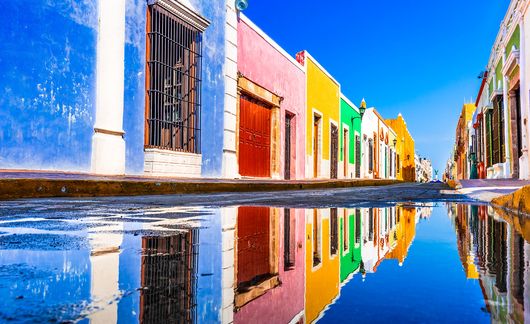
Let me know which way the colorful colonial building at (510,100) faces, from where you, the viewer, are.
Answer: facing to the left of the viewer

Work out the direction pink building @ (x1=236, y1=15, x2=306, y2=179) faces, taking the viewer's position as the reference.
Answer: facing the viewer and to the right of the viewer

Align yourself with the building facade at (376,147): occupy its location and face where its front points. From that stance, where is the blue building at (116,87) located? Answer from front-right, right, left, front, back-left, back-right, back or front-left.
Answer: right

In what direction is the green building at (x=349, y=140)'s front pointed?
to the viewer's right

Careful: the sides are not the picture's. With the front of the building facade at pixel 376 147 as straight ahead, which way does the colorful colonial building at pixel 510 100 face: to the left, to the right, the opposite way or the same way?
the opposite way

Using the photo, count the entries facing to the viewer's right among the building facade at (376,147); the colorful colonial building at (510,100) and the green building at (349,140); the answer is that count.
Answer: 2

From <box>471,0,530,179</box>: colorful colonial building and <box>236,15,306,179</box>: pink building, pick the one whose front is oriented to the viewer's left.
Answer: the colorful colonial building

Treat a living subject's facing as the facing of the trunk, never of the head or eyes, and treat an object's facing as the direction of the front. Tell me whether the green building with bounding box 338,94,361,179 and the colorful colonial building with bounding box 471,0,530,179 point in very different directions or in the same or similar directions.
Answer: very different directions

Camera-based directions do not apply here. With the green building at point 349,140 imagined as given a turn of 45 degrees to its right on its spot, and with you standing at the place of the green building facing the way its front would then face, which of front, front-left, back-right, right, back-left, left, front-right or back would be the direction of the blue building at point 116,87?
front-right

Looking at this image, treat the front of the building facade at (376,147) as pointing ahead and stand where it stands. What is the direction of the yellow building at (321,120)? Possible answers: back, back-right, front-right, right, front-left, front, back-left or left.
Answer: right

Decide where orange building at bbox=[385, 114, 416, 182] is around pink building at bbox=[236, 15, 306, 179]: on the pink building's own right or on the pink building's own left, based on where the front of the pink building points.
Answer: on the pink building's own left

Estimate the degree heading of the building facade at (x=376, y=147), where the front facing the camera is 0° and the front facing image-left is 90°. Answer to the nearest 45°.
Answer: approximately 270°

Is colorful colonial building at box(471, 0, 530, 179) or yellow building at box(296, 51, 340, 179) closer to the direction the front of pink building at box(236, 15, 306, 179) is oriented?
the colorful colonial building

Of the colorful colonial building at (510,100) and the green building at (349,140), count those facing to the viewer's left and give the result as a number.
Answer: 1
